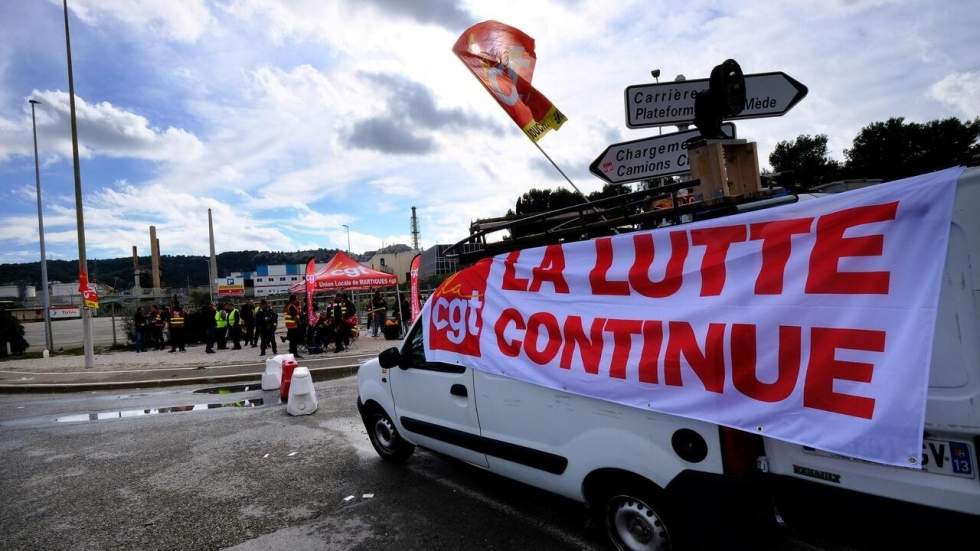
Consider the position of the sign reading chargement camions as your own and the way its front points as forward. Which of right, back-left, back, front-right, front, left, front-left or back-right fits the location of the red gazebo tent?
back-right

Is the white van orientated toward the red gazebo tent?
yes

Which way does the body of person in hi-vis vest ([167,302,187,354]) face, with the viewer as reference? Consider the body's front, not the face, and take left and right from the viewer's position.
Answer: facing away from the viewer

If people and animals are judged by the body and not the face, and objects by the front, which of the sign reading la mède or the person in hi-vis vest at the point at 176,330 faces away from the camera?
the person in hi-vis vest

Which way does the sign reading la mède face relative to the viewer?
toward the camera

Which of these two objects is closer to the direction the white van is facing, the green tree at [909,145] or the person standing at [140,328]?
the person standing

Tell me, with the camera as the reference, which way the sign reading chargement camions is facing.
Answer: facing the viewer

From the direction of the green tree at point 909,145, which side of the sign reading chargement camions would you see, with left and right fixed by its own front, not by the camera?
back

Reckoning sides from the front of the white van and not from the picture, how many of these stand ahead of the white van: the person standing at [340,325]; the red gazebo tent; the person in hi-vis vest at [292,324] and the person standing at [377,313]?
4

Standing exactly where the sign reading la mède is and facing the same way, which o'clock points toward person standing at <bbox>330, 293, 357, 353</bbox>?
The person standing is roughly at 4 o'clock from the sign reading la mède.
